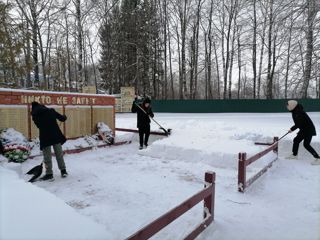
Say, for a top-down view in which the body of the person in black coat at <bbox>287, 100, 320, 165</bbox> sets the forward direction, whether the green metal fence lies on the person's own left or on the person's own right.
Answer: on the person's own right

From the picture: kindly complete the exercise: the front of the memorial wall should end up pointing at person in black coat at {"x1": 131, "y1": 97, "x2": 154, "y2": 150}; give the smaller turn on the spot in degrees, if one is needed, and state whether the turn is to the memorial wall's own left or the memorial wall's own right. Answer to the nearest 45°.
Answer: approximately 45° to the memorial wall's own left

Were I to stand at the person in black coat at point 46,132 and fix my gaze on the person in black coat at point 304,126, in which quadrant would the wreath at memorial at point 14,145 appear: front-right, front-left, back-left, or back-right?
back-left

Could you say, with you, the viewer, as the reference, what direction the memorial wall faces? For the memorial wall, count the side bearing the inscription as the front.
facing the viewer and to the right of the viewer

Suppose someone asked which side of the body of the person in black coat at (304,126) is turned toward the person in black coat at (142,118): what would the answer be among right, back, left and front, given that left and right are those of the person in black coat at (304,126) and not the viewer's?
front

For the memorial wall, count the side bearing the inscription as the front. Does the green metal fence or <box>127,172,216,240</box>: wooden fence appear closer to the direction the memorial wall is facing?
the wooden fence

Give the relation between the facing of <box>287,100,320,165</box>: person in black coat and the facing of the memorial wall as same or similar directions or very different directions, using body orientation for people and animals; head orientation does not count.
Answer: very different directions

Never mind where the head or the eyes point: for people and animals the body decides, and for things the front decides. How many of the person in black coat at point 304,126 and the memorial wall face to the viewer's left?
1

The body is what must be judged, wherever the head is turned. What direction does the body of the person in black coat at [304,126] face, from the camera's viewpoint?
to the viewer's left

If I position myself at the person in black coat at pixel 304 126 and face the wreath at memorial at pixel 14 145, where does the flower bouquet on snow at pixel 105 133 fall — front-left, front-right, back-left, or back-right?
front-right

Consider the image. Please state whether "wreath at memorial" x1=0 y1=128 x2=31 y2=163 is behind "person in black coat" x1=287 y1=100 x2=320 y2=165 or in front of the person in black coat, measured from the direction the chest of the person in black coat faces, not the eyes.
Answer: in front

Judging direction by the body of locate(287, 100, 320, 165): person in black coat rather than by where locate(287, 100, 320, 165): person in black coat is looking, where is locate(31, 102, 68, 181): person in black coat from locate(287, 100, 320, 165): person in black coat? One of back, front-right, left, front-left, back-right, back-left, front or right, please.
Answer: front-left
